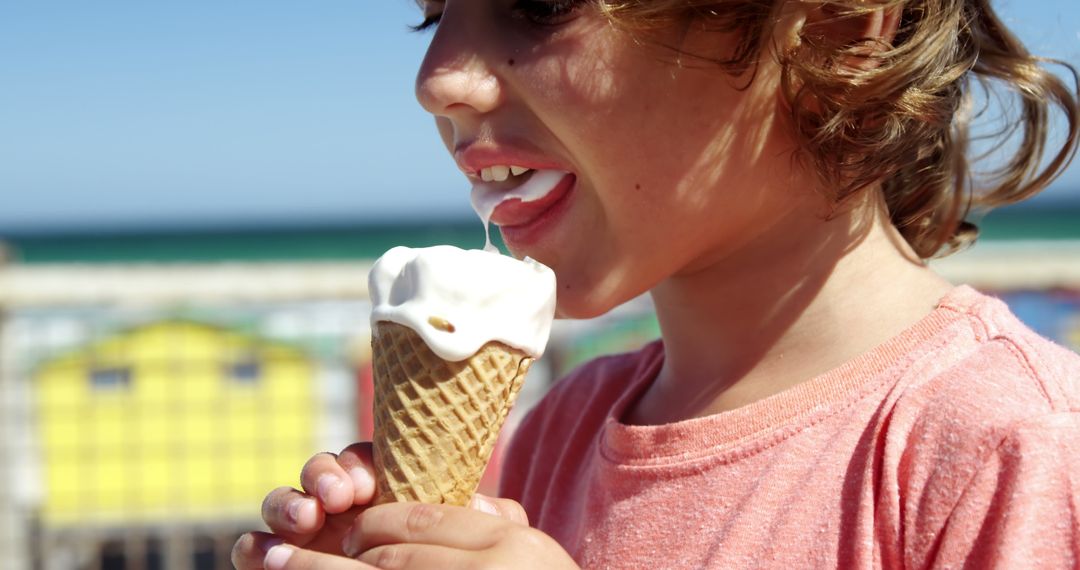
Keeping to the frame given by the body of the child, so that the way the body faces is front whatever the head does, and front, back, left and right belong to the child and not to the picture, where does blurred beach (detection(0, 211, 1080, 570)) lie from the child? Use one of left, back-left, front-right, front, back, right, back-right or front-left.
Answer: right

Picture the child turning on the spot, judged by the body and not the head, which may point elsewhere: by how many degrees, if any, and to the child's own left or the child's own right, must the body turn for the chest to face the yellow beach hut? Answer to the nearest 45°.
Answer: approximately 90° to the child's own right
